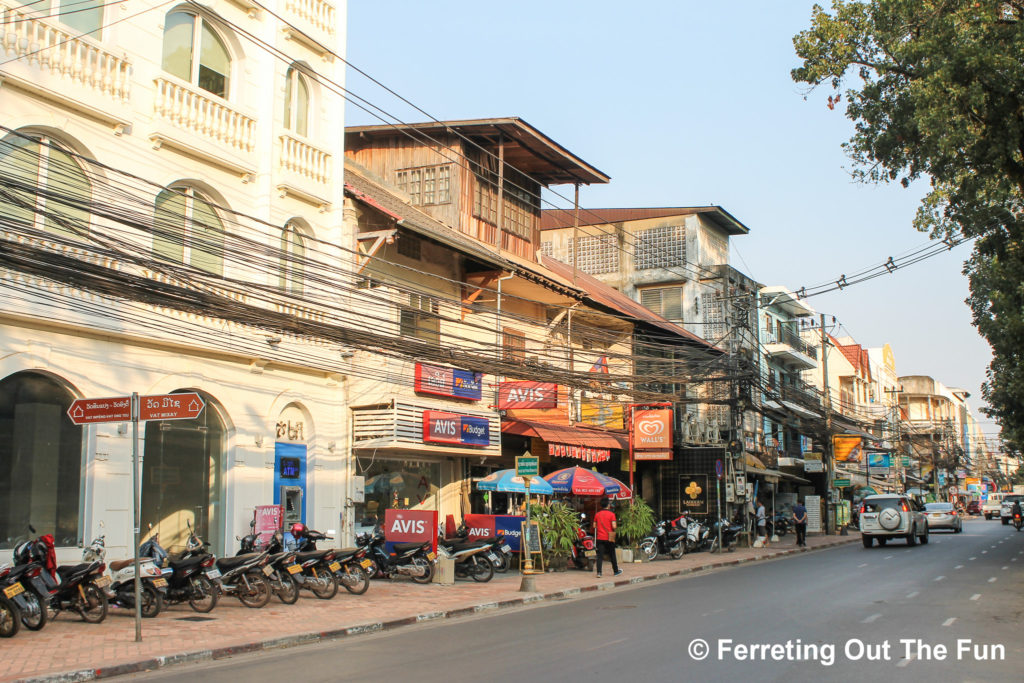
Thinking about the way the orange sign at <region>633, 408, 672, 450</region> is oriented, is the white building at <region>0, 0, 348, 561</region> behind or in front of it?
in front

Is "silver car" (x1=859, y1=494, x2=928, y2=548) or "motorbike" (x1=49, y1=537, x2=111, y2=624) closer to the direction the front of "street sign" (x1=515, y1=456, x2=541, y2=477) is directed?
the motorbike

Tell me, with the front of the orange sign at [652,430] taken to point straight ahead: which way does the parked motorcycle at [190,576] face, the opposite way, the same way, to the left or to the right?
to the right

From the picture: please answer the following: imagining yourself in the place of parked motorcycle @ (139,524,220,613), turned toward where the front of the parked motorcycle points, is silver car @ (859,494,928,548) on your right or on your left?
on your right

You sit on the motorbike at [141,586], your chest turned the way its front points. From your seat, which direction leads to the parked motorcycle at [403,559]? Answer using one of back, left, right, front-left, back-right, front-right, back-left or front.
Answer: right

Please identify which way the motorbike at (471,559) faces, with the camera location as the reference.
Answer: facing away from the viewer and to the left of the viewer

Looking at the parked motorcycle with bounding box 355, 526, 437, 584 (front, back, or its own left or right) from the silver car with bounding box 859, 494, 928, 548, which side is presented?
right

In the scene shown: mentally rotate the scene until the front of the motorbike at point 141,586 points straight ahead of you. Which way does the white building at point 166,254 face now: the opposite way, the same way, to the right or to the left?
the opposite way

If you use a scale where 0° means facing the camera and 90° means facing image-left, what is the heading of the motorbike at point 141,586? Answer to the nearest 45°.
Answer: approximately 135°

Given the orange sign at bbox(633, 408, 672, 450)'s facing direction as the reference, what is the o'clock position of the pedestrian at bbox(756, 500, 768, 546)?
The pedestrian is roughly at 7 o'clock from the orange sign.
